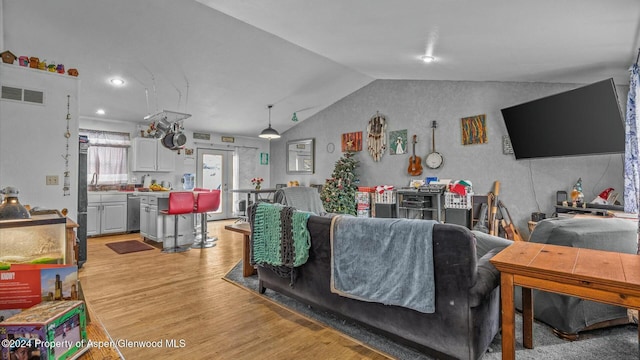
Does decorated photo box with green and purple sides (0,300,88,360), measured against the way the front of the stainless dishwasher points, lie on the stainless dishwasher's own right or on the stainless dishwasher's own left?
on the stainless dishwasher's own right

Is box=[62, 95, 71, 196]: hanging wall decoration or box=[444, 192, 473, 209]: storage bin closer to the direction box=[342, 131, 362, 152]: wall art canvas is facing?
the hanging wall decoration

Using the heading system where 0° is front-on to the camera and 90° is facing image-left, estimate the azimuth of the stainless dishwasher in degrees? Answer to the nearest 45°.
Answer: approximately 315°

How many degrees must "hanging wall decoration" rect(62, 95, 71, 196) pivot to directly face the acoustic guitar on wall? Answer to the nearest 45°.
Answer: approximately 90° to its left

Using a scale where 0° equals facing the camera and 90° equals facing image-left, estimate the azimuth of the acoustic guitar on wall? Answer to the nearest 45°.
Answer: approximately 0°

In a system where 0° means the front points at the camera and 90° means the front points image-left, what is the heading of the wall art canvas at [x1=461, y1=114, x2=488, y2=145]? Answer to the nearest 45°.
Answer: approximately 45°

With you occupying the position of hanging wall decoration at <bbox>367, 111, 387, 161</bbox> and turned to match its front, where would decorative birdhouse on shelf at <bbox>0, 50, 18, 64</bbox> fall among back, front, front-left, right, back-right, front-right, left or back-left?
front-right

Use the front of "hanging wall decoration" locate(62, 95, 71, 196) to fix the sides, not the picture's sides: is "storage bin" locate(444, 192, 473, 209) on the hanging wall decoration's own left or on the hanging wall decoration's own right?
on the hanging wall decoration's own left
